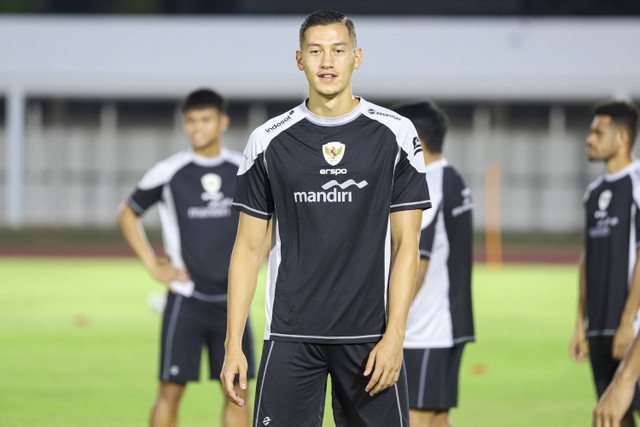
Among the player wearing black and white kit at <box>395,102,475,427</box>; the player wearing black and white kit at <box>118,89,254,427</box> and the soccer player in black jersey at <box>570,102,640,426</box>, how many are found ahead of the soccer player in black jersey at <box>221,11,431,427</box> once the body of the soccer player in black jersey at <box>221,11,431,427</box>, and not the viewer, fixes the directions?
0

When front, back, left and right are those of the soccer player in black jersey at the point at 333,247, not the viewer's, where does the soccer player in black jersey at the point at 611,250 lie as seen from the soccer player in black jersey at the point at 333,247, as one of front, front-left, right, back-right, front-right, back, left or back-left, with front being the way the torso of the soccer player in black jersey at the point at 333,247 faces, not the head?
back-left

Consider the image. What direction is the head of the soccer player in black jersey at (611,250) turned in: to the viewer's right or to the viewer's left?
to the viewer's left

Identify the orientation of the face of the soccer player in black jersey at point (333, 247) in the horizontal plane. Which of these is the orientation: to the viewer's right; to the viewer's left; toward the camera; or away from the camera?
toward the camera

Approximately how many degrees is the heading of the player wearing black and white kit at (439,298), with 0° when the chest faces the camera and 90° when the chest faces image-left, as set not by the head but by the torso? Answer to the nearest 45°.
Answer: approximately 135°

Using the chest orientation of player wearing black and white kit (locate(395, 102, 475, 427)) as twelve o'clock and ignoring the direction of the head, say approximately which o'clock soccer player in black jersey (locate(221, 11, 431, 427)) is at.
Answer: The soccer player in black jersey is roughly at 8 o'clock from the player wearing black and white kit.

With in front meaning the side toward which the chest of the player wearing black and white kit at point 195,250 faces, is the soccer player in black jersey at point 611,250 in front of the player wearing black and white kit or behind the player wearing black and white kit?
in front

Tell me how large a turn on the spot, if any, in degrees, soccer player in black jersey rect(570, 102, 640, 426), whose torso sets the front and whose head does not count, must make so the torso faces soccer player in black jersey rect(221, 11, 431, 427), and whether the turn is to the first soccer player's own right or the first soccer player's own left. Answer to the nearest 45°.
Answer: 0° — they already face them

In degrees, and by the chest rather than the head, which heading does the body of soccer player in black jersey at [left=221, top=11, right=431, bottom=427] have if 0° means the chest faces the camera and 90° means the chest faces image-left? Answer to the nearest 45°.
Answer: approximately 0°

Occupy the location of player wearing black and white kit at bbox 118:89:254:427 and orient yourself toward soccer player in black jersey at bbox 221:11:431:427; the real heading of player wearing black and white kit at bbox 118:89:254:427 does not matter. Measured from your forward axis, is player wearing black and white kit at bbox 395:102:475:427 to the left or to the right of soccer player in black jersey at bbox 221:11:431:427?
left

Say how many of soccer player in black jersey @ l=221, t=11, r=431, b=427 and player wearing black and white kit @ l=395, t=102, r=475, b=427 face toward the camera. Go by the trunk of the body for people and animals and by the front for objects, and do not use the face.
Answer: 1

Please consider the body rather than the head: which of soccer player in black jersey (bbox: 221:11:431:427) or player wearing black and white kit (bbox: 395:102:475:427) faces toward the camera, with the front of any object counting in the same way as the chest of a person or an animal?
the soccer player in black jersey

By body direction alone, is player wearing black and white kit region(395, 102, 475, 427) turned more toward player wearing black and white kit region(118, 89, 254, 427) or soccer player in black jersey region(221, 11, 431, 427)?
the player wearing black and white kit

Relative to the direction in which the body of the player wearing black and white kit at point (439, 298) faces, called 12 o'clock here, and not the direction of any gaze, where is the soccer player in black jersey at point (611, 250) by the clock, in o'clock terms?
The soccer player in black jersey is roughly at 4 o'clock from the player wearing black and white kit.

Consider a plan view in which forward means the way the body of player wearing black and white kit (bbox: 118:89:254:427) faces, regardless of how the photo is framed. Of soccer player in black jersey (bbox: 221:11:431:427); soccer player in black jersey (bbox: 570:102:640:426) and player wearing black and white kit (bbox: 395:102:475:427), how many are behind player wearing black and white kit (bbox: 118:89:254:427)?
0
